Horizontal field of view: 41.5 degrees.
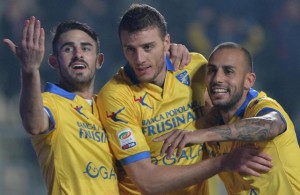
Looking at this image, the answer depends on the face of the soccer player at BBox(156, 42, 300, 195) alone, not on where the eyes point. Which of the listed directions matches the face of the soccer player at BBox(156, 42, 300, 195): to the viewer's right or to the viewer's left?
to the viewer's left

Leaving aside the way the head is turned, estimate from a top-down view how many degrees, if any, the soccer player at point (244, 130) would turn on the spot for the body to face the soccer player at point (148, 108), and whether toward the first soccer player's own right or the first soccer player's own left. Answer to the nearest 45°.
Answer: approximately 45° to the first soccer player's own right

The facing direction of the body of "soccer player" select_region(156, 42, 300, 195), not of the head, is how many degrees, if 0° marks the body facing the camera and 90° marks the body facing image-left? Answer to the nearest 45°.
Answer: approximately 45°
